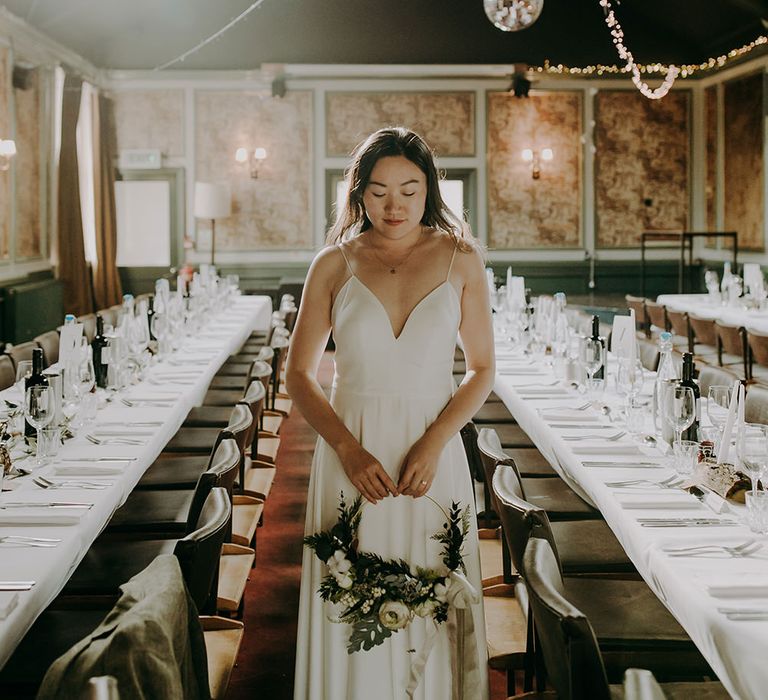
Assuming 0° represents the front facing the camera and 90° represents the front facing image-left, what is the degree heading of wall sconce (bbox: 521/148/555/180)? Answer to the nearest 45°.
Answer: approximately 0°

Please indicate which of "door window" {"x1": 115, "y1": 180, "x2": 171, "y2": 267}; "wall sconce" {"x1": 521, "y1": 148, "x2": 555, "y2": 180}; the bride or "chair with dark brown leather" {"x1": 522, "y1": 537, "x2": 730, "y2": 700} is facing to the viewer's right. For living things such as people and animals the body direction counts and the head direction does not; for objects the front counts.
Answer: the chair with dark brown leather

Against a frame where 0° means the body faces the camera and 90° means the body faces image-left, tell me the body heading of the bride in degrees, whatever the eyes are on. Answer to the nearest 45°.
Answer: approximately 0°

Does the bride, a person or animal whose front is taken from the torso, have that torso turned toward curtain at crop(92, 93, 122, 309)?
no

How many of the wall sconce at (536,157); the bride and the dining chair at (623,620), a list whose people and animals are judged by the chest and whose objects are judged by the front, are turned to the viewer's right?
1

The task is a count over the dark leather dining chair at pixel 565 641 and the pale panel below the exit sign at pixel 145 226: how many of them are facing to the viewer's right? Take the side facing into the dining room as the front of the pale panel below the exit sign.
1

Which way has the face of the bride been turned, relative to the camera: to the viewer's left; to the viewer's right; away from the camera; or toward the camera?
toward the camera

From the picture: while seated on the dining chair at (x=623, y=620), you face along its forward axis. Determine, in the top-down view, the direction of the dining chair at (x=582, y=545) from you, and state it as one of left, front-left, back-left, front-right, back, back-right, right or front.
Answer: left

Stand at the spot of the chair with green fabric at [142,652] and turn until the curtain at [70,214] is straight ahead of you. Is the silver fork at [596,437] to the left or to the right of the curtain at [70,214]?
right

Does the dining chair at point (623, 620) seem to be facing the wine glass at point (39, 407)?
no

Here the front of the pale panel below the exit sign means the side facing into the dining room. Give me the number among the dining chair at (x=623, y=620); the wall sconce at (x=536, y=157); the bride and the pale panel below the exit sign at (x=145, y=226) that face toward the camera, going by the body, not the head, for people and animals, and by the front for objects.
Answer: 3

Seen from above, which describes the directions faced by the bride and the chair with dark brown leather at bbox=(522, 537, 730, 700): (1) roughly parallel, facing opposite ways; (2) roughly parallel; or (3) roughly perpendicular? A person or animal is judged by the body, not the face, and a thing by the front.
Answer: roughly perpendicular

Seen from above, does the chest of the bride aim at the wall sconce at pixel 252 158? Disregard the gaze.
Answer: no

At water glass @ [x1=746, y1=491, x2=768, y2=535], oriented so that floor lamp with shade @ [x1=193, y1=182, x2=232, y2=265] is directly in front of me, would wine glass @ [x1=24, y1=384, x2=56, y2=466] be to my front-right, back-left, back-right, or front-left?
front-left
